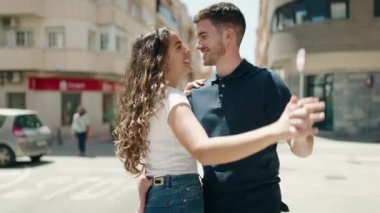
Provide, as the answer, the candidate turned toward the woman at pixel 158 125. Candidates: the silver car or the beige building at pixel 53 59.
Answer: the beige building

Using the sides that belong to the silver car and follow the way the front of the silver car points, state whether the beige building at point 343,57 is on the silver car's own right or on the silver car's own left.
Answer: on the silver car's own right

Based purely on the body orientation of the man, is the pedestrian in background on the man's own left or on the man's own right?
on the man's own right

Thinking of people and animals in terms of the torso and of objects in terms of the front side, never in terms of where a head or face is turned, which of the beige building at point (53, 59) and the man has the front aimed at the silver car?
the beige building

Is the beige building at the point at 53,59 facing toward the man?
yes

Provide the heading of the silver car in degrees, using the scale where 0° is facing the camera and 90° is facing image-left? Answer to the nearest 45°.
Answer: approximately 135°

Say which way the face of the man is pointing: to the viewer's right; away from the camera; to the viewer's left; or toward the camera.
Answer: to the viewer's left

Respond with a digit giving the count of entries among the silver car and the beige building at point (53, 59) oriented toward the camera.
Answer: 1

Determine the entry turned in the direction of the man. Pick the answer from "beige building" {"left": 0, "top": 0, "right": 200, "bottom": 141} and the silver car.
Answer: the beige building

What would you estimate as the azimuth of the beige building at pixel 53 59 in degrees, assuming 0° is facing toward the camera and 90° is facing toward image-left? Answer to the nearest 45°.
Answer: approximately 0°

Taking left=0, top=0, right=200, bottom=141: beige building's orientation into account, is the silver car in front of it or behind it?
in front

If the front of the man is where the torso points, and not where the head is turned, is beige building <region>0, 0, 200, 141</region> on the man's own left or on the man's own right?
on the man's own right

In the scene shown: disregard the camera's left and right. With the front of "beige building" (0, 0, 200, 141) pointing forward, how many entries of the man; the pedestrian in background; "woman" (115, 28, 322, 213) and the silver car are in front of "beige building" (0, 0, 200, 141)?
4

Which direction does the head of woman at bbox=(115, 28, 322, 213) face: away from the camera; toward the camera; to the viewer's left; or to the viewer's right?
to the viewer's right
